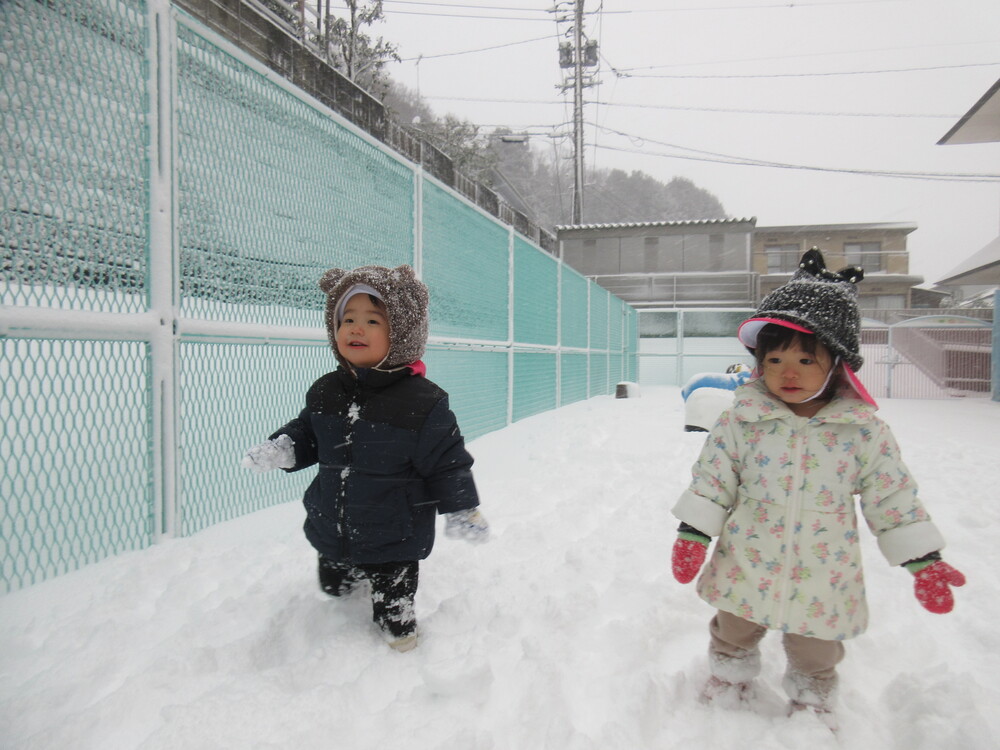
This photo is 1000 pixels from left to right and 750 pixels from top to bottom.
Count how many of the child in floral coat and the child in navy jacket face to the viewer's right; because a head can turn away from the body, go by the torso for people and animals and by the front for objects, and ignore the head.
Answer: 0

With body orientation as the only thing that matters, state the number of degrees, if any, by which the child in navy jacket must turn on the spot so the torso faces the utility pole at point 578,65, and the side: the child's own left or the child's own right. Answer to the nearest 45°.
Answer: approximately 135° to the child's own right

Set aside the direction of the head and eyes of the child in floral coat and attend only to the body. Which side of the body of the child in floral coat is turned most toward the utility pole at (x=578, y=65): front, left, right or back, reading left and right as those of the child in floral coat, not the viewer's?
back

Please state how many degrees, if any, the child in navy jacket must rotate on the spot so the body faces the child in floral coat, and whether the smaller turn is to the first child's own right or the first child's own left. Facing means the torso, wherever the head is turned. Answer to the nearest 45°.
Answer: approximately 90° to the first child's own left

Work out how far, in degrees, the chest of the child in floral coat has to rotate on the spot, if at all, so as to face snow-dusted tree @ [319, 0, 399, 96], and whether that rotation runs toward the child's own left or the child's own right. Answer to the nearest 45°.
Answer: approximately 135° to the child's own right

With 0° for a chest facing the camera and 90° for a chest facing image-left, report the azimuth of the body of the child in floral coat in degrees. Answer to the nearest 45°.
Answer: approximately 0°

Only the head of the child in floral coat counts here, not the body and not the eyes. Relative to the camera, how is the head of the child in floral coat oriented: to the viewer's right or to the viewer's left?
to the viewer's left

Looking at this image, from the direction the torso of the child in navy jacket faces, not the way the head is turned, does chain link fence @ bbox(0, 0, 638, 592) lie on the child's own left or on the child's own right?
on the child's own right

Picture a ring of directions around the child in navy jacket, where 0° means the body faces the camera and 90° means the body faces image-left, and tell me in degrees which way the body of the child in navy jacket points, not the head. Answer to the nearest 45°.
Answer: approximately 45°
